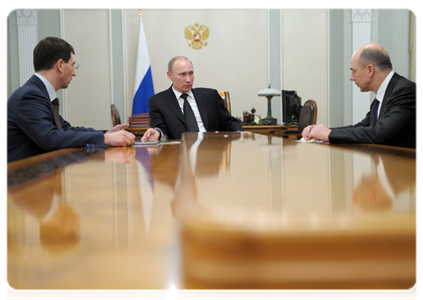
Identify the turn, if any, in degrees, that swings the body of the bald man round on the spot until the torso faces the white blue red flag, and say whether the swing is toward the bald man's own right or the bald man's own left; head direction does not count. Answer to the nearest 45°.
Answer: approximately 45° to the bald man's own right

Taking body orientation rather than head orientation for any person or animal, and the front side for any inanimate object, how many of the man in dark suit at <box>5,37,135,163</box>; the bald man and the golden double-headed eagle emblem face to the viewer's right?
1

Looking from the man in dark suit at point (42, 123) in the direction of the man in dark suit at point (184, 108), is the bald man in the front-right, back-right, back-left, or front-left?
front-right

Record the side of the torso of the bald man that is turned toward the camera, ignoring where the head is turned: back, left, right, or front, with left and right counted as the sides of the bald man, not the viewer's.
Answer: left

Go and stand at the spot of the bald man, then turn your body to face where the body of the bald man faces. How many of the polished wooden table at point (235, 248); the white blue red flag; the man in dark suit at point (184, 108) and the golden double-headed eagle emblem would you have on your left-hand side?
1

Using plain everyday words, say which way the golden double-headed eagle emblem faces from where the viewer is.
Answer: facing the viewer

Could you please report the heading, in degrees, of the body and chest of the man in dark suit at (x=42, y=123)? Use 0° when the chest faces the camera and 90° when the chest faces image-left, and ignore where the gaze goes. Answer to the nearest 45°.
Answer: approximately 270°

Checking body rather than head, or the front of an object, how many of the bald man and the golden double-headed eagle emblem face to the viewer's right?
0

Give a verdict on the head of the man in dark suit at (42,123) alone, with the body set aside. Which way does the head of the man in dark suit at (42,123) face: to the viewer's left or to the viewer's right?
to the viewer's right
